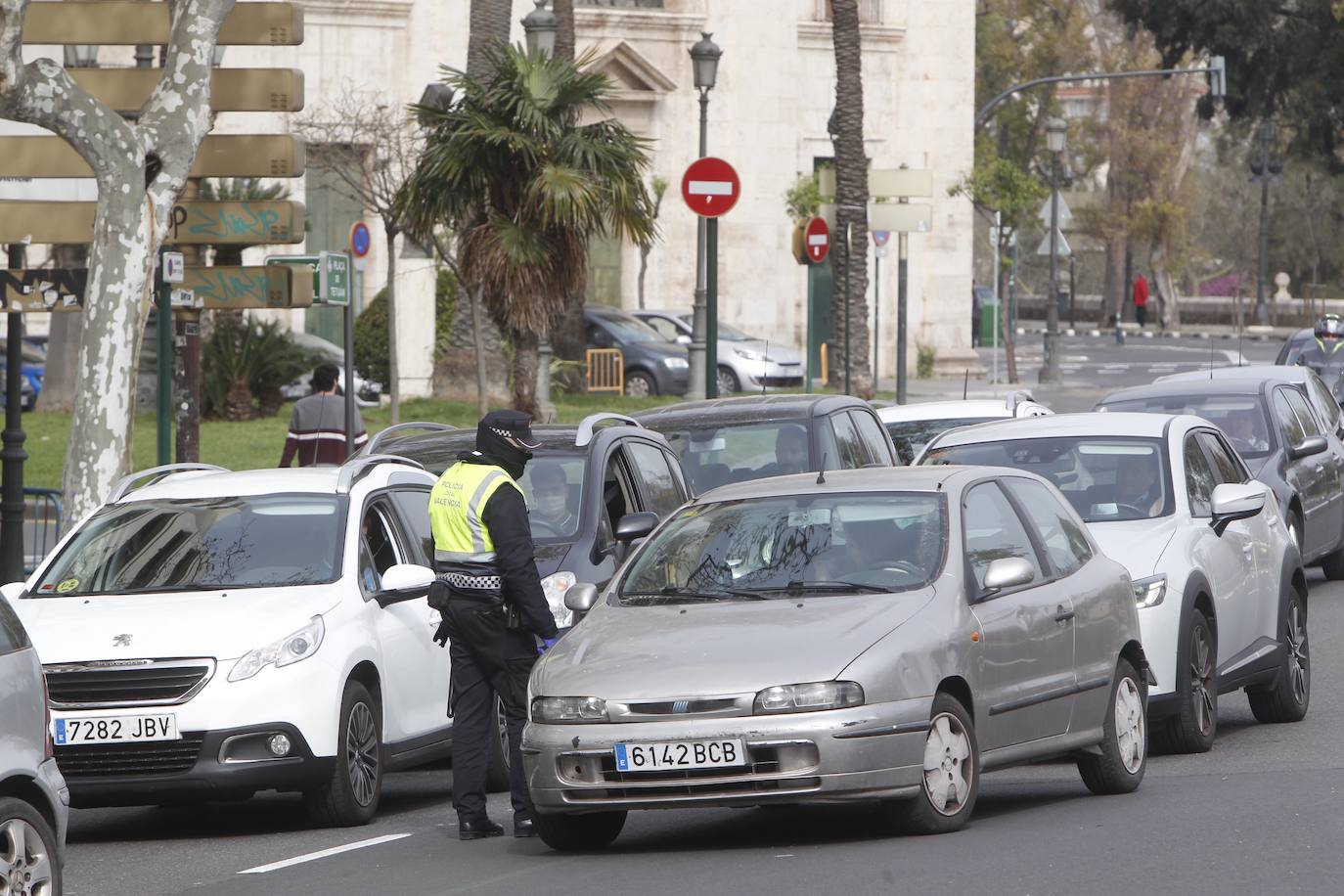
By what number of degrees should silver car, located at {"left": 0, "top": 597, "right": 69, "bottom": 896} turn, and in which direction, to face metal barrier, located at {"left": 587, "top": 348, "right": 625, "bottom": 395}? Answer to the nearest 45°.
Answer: approximately 135° to its right

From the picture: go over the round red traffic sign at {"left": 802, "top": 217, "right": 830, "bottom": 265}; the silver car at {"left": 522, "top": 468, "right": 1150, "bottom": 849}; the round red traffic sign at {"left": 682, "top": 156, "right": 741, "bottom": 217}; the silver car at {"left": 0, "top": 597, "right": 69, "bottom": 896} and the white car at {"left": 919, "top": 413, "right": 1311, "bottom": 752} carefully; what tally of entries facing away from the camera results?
0

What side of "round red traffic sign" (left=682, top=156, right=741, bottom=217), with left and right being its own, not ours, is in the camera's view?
front

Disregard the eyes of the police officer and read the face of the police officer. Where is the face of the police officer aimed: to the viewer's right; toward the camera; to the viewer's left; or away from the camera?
to the viewer's right

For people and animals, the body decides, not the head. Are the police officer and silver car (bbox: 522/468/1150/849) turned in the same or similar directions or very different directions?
very different directions

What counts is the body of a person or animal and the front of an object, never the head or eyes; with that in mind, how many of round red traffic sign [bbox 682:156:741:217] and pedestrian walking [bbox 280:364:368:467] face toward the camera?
1

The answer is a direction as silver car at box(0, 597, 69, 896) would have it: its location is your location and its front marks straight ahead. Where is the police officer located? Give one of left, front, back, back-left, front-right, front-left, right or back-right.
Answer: back

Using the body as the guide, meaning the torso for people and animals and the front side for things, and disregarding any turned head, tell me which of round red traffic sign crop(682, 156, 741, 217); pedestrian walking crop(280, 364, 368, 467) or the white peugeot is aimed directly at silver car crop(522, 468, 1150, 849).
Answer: the round red traffic sign

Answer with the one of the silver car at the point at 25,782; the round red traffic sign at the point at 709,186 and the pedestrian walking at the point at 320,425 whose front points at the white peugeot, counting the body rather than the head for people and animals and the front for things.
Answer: the round red traffic sign

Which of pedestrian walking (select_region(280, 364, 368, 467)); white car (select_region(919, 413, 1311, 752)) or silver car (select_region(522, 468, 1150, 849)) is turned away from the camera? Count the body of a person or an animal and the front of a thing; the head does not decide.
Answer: the pedestrian walking

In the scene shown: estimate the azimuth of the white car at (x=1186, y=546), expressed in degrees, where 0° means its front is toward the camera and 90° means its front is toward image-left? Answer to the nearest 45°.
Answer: approximately 45°

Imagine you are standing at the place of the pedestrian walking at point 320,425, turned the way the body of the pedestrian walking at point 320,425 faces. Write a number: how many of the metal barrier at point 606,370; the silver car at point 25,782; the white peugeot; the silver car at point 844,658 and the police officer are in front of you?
1

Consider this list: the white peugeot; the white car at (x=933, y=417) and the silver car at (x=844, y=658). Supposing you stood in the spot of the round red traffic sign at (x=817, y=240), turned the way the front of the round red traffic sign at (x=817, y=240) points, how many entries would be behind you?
0

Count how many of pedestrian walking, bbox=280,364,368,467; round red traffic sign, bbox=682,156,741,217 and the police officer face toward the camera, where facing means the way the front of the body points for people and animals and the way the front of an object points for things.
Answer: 1

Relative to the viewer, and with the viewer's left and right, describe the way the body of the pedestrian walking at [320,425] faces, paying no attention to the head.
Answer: facing away from the viewer

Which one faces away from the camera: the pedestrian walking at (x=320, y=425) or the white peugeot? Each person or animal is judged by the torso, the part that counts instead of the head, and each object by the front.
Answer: the pedestrian walking

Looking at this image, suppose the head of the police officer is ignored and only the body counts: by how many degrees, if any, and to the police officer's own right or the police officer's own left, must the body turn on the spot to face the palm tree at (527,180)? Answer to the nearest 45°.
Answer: approximately 45° to the police officer's own left

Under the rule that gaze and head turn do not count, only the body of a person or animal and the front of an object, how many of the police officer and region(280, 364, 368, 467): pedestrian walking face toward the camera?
0

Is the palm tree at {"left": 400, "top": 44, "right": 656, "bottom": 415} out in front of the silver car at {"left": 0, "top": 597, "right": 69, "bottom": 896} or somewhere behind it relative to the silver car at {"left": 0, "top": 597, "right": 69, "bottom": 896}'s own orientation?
behind

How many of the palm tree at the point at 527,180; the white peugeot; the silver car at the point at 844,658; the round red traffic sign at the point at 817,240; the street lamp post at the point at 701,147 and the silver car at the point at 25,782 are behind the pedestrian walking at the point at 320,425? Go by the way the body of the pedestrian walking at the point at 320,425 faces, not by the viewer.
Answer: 3
